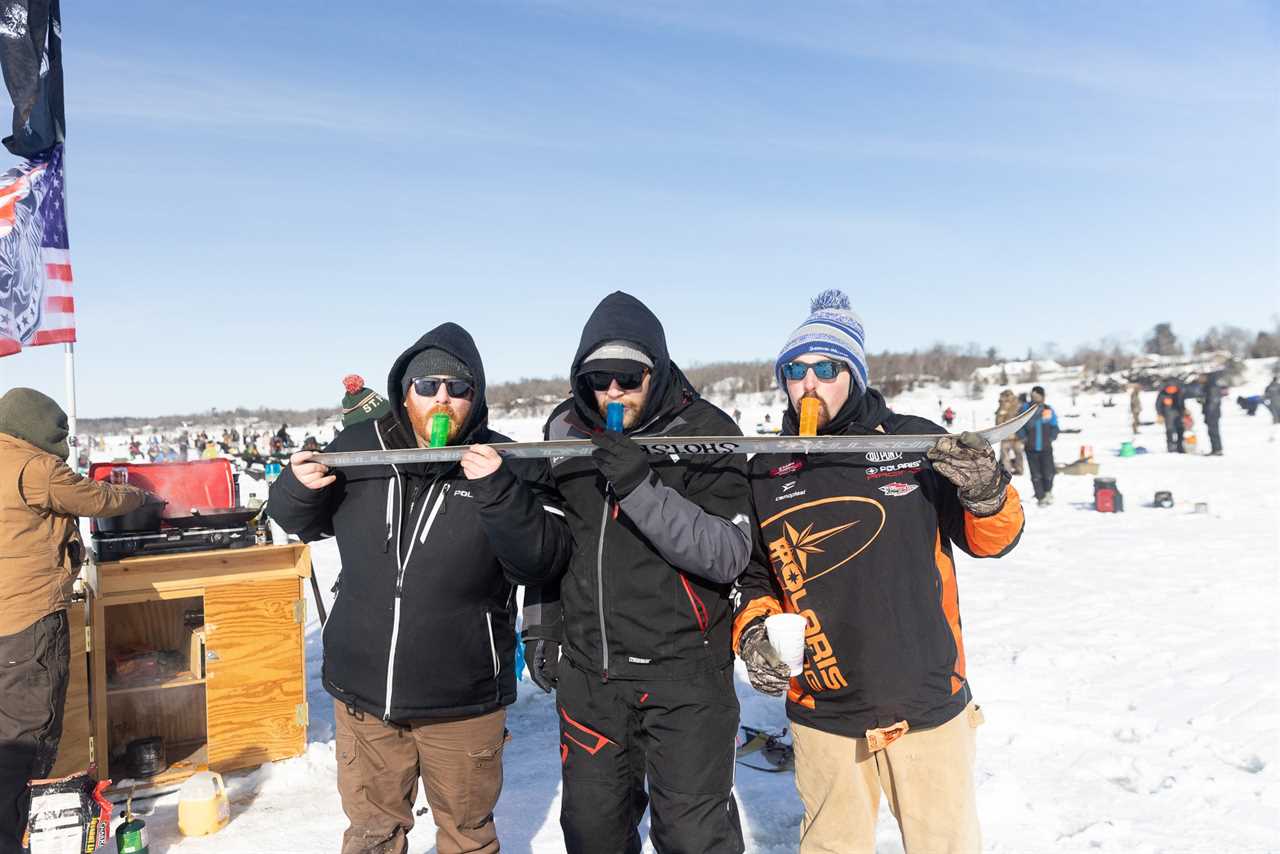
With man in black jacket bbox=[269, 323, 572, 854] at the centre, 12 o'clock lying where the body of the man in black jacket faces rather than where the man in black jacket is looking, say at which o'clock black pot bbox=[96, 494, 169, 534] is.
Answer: The black pot is roughly at 5 o'clock from the man in black jacket.

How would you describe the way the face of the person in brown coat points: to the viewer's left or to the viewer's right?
to the viewer's right
